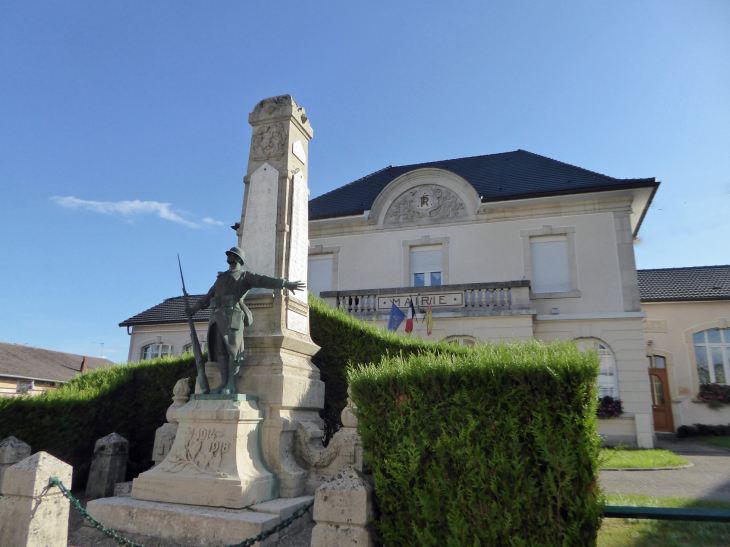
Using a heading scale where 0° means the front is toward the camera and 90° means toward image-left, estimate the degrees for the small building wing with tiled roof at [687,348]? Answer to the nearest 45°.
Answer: approximately 0°

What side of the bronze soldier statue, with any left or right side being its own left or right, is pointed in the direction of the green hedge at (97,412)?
right

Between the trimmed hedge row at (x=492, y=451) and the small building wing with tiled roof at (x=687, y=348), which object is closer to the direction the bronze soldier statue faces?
the trimmed hedge row

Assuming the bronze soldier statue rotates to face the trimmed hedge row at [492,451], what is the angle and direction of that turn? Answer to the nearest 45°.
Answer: approximately 90° to its left

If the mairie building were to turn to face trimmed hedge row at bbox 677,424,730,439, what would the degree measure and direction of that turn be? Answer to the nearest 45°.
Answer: approximately 90° to its left
